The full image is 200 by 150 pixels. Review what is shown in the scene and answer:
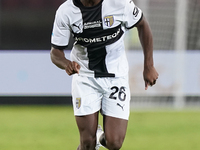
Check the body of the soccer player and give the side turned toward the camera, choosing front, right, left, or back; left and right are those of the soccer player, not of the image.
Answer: front
